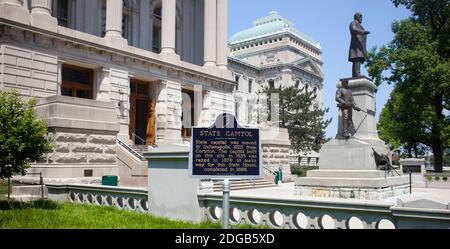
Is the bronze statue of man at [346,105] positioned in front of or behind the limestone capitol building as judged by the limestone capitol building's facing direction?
in front

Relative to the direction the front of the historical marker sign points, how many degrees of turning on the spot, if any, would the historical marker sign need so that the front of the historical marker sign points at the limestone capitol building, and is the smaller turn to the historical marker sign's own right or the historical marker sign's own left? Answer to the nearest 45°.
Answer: approximately 180°

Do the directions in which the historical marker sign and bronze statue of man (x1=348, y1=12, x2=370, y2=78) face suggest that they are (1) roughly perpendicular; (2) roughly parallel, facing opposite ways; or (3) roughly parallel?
roughly perpendicular

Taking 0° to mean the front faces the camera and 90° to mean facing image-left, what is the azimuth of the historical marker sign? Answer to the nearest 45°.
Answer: approximately 0°

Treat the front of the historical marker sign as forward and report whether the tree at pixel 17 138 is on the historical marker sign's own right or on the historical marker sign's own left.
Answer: on the historical marker sign's own right

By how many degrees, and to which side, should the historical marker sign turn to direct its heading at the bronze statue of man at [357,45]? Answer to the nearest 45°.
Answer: approximately 135° to its left
